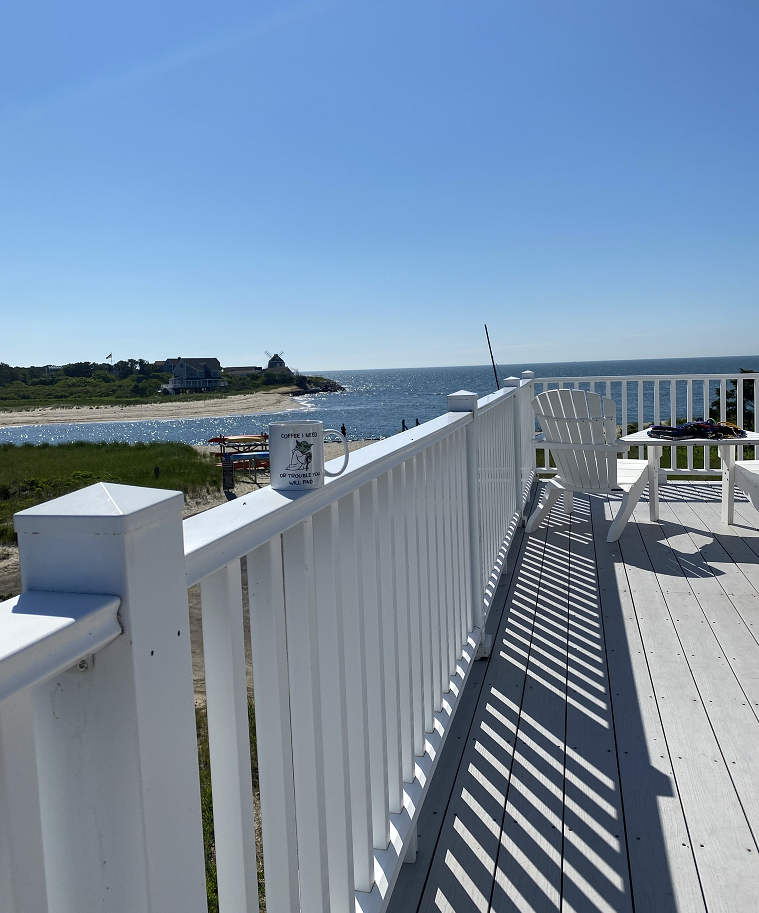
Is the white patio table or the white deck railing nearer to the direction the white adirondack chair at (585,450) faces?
the white patio table

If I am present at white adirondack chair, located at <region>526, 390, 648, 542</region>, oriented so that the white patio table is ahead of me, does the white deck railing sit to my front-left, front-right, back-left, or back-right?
back-right

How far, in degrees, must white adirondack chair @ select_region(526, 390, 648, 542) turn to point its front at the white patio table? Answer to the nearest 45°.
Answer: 0° — it already faces it
